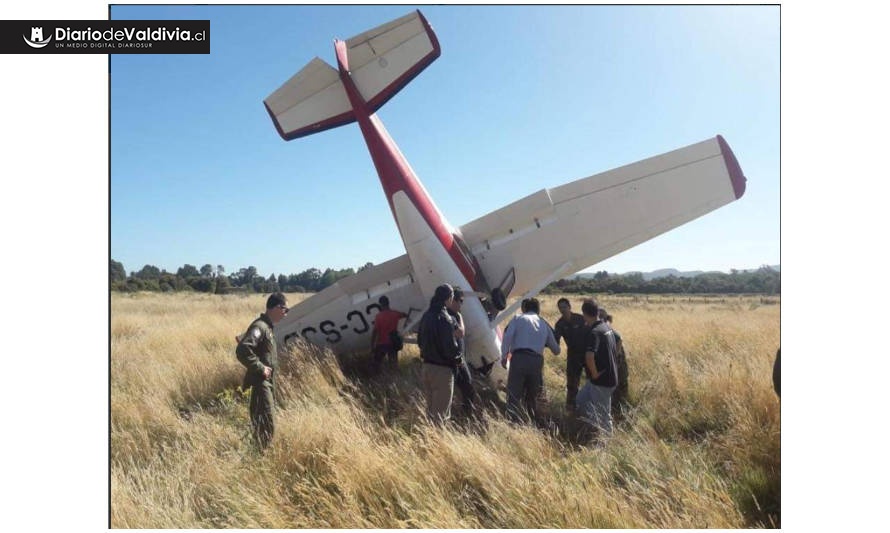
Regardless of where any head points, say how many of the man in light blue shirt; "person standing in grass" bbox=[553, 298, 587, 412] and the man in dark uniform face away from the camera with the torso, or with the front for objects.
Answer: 1

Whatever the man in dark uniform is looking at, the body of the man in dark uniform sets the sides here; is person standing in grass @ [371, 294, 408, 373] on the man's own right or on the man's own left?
on the man's own left

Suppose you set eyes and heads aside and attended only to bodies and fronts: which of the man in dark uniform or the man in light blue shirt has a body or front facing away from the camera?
the man in light blue shirt

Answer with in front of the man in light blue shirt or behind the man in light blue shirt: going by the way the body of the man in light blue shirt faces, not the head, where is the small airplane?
in front

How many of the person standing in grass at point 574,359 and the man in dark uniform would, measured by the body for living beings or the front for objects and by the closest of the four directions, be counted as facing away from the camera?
0

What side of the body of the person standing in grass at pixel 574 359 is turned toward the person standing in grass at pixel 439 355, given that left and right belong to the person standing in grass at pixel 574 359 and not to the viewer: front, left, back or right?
front

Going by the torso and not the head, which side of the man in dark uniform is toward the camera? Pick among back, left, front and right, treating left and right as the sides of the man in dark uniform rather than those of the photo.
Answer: right

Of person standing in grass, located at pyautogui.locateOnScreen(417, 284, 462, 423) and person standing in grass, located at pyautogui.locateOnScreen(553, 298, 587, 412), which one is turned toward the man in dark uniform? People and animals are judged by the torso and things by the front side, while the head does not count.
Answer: person standing in grass, located at pyautogui.locateOnScreen(553, 298, 587, 412)

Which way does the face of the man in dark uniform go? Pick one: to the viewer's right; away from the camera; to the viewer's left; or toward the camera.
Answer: to the viewer's right

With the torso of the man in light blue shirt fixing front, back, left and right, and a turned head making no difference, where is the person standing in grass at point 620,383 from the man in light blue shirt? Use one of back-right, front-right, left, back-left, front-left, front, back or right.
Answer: front-right

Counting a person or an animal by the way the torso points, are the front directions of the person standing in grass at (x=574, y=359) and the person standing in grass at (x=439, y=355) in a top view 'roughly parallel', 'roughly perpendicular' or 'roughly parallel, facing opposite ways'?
roughly parallel, facing opposite ways

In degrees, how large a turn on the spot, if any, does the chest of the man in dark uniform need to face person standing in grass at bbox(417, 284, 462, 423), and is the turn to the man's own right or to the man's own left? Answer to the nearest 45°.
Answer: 0° — they already face them

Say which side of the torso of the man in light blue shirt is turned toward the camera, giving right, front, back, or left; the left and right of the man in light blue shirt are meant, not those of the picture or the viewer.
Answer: back
